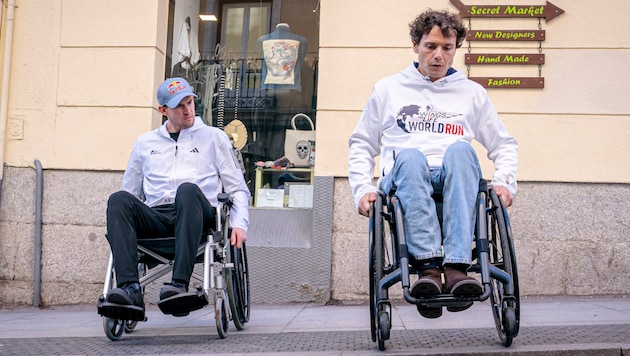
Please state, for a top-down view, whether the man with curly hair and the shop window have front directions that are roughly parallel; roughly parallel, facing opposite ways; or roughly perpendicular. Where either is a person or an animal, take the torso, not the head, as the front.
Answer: roughly parallel

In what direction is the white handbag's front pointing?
toward the camera

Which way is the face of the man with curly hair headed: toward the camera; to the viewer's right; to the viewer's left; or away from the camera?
toward the camera

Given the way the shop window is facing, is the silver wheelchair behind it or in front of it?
in front

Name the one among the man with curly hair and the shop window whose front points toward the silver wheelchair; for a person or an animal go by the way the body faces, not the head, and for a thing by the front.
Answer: the shop window

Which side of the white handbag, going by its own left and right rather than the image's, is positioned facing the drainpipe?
right

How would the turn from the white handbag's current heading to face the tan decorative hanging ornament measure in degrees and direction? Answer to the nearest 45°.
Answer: approximately 90° to its right

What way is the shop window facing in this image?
toward the camera

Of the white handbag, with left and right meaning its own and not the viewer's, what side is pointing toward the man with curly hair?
front

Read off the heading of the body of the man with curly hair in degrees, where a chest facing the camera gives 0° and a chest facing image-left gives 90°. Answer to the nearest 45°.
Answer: approximately 0°

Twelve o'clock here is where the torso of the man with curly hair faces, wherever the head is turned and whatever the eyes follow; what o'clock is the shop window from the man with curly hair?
The shop window is roughly at 5 o'clock from the man with curly hair.

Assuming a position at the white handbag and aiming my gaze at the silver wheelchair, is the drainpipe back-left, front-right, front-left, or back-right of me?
front-right

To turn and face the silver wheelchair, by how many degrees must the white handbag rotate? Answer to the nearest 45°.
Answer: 0° — it already faces it

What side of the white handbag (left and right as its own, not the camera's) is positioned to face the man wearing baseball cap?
front

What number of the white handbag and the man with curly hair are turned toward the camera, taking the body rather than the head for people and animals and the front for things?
2

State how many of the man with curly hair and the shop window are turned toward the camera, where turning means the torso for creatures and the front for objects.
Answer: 2
